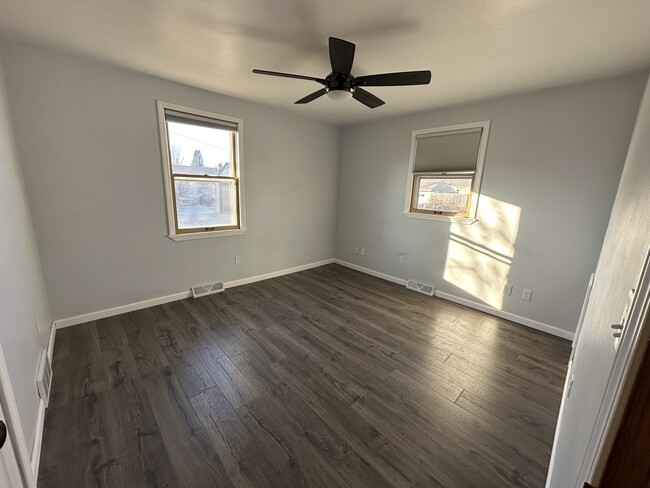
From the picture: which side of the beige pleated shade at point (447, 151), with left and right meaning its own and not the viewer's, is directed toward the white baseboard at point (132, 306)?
front

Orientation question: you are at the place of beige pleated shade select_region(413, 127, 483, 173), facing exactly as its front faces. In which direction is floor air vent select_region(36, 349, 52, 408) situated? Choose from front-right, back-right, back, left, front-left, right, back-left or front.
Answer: front

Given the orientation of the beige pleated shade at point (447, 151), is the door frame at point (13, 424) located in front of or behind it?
in front

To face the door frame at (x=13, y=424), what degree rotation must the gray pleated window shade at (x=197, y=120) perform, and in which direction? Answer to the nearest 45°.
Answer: approximately 45° to its right

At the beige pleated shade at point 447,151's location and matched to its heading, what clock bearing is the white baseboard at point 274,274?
The white baseboard is roughly at 1 o'clock from the beige pleated shade.

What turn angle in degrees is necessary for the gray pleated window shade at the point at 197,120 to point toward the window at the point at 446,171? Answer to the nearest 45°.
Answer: approximately 45° to its left

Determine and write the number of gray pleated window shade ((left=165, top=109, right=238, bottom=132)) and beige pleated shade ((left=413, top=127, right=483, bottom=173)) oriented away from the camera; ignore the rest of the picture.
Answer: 0

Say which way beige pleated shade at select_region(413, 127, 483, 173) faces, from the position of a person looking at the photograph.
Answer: facing the viewer and to the left of the viewer
